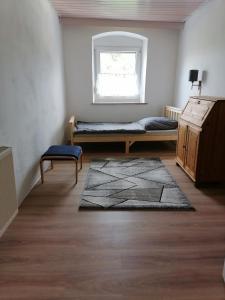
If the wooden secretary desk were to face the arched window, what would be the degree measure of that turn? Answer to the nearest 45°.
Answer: approximately 90° to its right

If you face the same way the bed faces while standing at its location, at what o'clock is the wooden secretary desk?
The wooden secretary desk is roughly at 8 o'clock from the bed.

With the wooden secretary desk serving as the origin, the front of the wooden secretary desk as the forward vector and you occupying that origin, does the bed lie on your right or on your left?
on your right

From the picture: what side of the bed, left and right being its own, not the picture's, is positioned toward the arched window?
right

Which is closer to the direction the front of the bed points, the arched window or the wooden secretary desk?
the arched window

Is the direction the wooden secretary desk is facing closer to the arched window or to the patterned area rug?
the patterned area rug

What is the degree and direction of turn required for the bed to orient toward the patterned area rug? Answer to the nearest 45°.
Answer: approximately 90° to its left

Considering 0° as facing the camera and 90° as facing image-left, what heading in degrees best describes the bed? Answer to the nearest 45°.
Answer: approximately 90°
